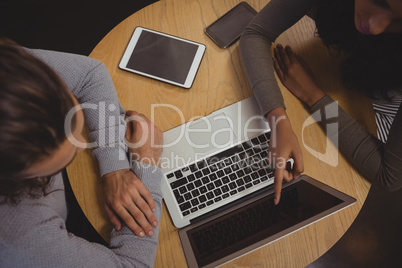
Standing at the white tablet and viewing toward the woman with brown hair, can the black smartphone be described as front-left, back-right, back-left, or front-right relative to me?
back-left

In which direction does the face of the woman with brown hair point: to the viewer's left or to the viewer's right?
to the viewer's right

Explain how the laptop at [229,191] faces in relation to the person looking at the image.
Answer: facing away from the viewer and to the left of the viewer

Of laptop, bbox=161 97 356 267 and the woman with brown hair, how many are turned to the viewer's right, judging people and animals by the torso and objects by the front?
1

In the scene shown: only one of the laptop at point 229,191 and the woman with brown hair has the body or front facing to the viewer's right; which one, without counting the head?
the woman with brown hair

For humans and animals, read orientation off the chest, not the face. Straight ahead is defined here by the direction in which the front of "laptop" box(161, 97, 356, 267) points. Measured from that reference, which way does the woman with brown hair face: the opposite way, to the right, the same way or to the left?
to the right

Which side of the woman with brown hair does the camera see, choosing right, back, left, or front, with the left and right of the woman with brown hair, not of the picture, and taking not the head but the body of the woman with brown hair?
right
